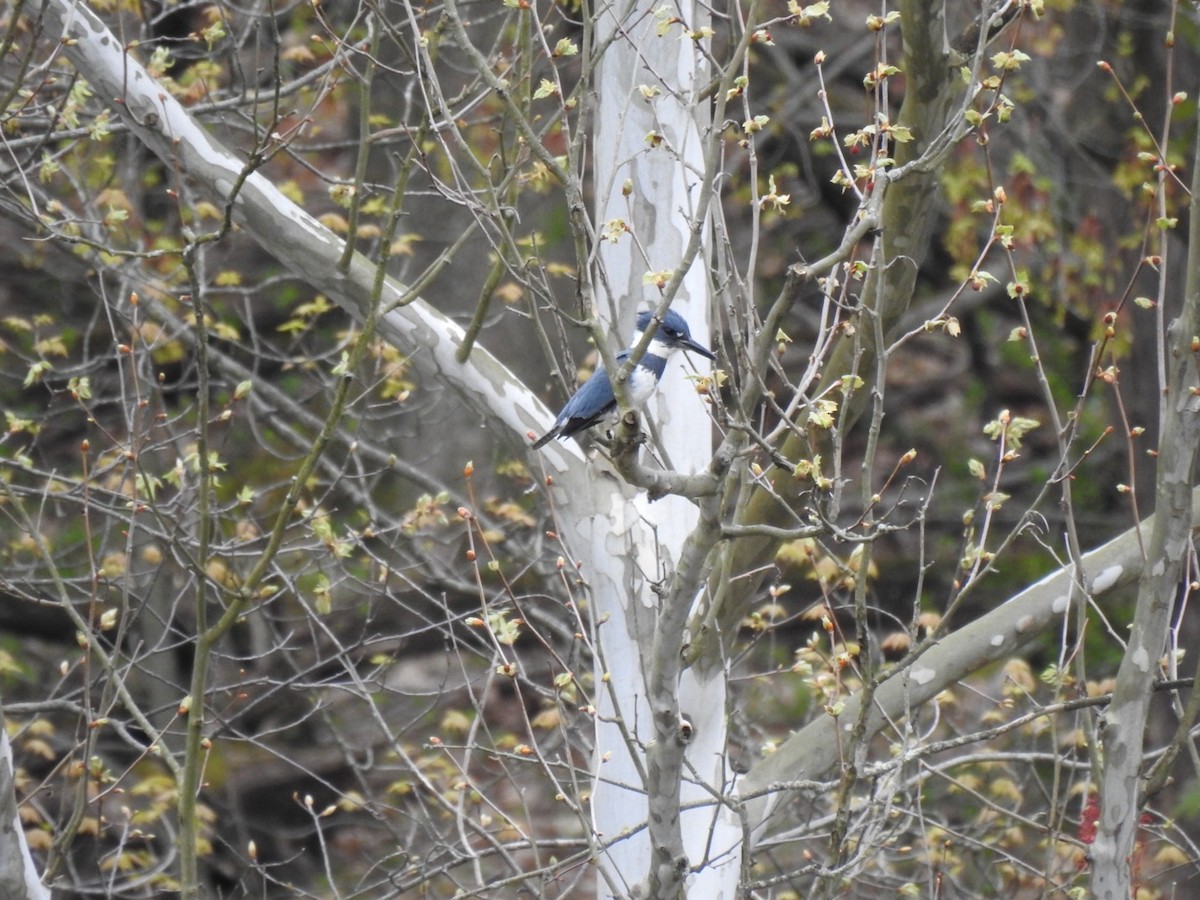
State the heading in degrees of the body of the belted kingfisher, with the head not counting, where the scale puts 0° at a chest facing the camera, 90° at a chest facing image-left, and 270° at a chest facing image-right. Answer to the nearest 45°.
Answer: approximately 270°
